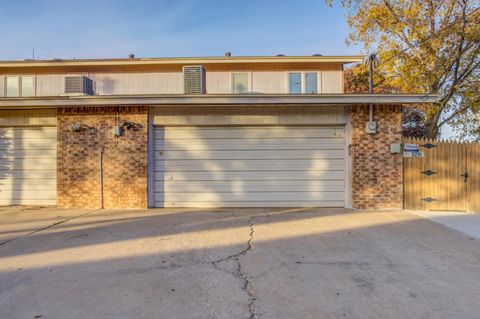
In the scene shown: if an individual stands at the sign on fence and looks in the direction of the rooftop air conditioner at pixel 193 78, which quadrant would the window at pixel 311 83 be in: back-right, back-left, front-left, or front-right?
front-right

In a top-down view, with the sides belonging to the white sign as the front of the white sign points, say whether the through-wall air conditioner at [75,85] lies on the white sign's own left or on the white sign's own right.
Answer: on the white sign's own right

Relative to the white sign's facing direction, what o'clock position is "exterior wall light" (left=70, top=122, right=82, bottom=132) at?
The exterior wall light is roughly at 2 o'clock from the white sign.

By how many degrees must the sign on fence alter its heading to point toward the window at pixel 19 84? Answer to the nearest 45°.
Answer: approximately 90° to its right

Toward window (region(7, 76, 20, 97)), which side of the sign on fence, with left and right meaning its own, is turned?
right

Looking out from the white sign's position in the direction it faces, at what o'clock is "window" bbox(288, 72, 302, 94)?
The window is roughly at 4 o'clock from the white sign.

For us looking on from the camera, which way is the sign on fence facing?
facing the viewer

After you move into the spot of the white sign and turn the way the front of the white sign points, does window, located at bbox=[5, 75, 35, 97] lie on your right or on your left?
on your right

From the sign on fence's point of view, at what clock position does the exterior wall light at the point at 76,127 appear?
The exterior wall light is roughly at 2 o'clock from the sign on fence.

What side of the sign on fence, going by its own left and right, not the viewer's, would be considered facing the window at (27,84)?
right

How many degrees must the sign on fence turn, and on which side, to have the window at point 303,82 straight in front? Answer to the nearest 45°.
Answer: approximately 135° to its right
